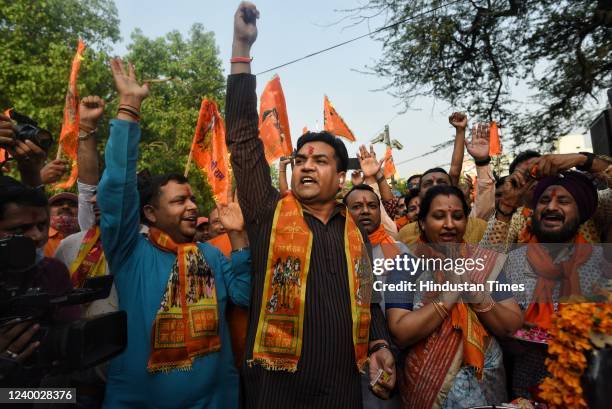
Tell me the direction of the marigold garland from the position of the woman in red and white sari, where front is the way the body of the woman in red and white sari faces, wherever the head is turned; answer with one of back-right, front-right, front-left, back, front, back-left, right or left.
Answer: front-left

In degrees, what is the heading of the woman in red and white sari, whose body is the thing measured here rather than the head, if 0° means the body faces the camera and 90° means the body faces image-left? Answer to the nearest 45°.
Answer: approximately 0°

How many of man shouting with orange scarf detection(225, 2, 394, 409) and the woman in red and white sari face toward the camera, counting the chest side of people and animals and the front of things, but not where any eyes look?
2

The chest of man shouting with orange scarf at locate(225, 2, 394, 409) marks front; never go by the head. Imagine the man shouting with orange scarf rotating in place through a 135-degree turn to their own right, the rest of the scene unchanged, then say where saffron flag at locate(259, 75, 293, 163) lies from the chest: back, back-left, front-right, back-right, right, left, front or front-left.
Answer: front-right

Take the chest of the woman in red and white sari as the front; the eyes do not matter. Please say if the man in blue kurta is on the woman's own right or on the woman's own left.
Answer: on the woman's own right

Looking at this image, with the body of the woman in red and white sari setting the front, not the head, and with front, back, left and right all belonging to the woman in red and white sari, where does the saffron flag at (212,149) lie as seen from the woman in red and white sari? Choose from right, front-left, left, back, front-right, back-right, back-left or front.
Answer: back-right

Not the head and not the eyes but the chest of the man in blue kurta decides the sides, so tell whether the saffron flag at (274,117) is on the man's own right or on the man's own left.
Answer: on the man's own left

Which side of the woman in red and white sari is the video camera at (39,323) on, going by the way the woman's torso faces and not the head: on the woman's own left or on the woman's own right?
on the woman's own right

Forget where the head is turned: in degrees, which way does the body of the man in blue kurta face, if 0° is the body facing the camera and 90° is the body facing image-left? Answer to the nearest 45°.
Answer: approximately 315°

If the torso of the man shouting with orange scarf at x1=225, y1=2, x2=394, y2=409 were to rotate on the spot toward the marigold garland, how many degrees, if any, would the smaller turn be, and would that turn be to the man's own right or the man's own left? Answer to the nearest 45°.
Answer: approximately 90° to the man's own left

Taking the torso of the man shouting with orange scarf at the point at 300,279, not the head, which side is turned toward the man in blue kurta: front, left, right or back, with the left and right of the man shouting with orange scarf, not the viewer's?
right
